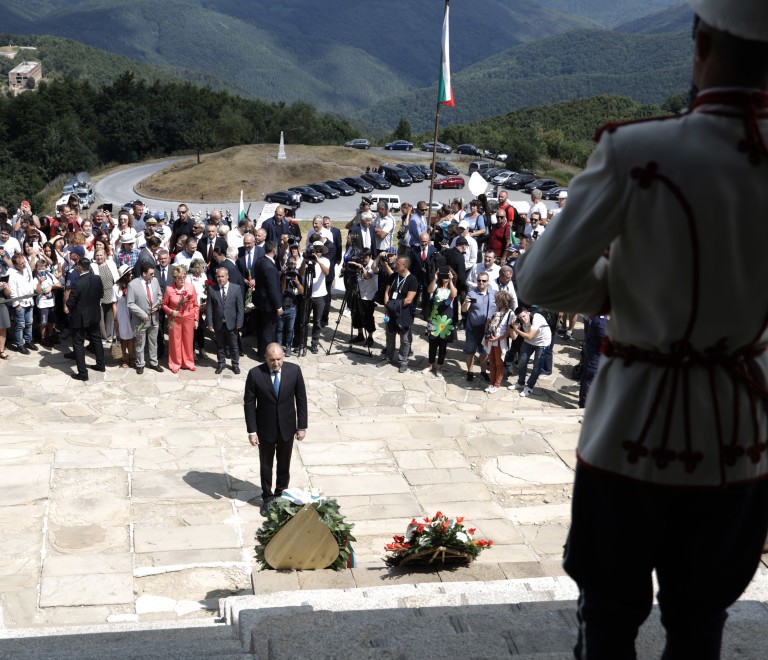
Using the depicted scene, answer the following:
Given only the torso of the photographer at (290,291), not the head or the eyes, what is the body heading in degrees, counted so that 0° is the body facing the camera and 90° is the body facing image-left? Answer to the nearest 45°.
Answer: approximately 0°

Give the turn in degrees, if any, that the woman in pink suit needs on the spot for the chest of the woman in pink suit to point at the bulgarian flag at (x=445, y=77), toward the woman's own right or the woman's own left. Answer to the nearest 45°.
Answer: approximately 135° to the woman's own left

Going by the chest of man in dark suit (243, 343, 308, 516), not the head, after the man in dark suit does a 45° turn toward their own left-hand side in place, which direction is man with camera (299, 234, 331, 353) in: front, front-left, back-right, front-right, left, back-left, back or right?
back-left

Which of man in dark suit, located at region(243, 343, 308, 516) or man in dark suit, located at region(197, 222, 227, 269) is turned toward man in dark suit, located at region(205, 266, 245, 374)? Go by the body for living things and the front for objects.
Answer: man in dark suit, located at region(197, 222, 227, 269)

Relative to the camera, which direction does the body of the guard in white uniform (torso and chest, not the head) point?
away from the camera
